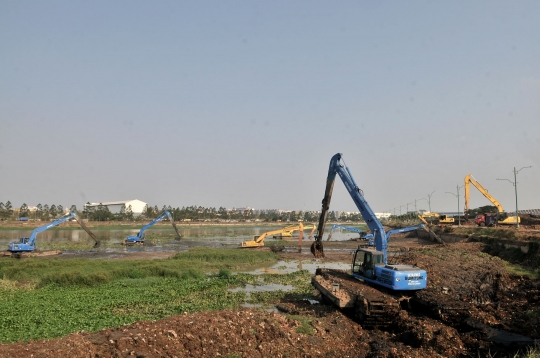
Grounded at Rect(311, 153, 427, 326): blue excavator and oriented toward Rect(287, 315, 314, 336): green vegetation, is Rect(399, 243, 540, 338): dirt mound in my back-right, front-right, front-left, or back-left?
back-left

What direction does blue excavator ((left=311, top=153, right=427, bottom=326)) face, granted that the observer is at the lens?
facing away from the viewer and to the left of the viewer

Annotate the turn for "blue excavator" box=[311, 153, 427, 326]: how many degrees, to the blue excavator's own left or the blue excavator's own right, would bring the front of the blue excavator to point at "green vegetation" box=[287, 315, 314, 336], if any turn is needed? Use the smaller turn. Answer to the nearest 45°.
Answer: approximately 90° to the blue excavator's own left

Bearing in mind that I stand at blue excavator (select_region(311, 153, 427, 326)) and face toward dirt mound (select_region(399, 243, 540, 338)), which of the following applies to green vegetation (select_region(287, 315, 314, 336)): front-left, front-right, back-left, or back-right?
back-right
